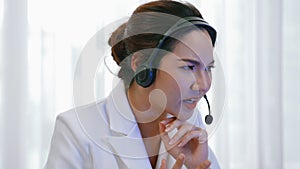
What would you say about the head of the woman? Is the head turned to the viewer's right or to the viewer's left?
to the viewer's right

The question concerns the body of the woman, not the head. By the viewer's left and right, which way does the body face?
facing the viewer and to the right of the viewer
